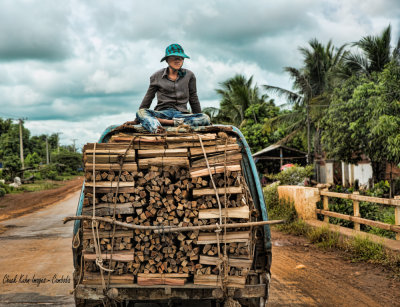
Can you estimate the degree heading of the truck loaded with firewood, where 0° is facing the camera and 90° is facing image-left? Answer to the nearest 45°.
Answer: approximately 180°

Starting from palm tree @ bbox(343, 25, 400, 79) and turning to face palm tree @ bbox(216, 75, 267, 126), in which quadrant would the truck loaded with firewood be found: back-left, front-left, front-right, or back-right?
back-left

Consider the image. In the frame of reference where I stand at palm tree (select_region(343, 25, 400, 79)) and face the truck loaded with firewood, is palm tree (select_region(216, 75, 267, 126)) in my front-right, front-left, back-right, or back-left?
back-right

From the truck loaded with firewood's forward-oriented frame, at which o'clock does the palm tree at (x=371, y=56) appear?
The palm tree is roughly at 1 o'clock from the truck loaded with firewood.

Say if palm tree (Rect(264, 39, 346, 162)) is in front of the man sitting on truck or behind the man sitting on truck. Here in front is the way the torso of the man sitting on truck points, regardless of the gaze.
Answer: behind

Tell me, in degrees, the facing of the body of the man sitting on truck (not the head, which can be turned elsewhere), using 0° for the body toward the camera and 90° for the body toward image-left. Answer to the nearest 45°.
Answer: approximately 0°

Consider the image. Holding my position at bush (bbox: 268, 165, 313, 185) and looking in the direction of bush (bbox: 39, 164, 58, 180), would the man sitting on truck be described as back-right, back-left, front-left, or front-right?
back-left

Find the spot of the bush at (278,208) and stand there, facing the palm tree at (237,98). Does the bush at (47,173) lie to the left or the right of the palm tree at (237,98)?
left

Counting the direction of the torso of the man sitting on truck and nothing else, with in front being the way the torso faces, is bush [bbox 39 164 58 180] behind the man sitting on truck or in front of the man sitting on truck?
behind

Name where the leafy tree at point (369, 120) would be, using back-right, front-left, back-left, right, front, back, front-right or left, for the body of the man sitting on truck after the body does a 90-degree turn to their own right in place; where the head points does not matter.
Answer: back-right
